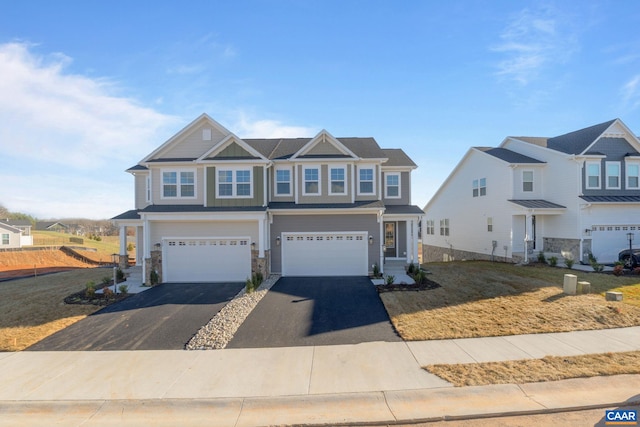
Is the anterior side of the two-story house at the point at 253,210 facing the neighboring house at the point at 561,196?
no

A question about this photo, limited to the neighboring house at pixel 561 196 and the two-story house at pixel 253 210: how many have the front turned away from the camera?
0

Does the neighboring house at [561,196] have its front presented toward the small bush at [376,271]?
no

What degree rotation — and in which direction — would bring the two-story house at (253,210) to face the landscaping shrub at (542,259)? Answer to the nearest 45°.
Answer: approximately 90° to its left

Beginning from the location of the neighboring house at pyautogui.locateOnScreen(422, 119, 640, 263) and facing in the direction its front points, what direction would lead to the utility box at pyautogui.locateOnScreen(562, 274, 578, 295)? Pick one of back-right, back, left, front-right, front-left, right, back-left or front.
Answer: front-right

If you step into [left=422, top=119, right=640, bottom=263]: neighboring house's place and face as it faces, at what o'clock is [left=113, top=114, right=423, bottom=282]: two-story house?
The two-story house is roughly at 3 o'clock from the neighboring house.

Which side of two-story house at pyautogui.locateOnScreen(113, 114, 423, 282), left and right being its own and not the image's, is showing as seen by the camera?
front

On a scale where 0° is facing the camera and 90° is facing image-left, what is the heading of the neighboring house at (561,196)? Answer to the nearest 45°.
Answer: approximately 315°

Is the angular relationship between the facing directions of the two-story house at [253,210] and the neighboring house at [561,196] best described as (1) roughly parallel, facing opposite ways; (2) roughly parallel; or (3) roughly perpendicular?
roughly parallel
